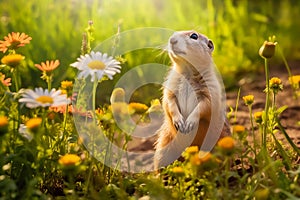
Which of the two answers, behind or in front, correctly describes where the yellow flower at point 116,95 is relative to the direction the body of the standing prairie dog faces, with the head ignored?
in front

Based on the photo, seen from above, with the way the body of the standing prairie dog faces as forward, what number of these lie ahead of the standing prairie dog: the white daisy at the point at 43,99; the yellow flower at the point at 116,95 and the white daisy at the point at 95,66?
3

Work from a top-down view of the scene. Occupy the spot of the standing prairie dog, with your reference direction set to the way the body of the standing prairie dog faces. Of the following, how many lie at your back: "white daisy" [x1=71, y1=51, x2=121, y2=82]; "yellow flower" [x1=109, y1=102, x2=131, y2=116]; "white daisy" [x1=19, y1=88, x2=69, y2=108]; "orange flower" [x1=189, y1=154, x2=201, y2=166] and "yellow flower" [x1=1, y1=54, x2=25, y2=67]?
0

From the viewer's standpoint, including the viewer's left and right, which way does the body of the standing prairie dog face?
facing the viewer and to the left of the viewer

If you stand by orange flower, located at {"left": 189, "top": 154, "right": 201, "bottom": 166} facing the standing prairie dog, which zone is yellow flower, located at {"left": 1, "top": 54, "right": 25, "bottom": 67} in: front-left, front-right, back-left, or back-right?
front-left

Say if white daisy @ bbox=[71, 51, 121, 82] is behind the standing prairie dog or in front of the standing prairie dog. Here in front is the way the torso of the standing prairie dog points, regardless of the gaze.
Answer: in front

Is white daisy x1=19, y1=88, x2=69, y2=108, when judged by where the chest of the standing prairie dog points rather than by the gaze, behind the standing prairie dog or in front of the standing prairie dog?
in front
